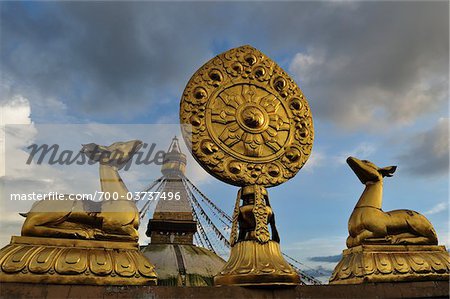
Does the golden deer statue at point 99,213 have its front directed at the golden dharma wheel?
yes

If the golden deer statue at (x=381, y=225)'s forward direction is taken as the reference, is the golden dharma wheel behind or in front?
in front

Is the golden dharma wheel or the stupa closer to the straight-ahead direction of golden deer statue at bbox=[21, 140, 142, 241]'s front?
the golden dharma wheel

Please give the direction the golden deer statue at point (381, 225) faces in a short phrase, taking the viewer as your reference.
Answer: facing to the left of the viewer

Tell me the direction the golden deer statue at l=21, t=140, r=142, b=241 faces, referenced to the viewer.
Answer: facing to the right of the viewer

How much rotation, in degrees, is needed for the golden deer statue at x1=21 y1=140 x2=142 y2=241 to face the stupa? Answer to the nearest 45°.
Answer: approximately 90° to its left
